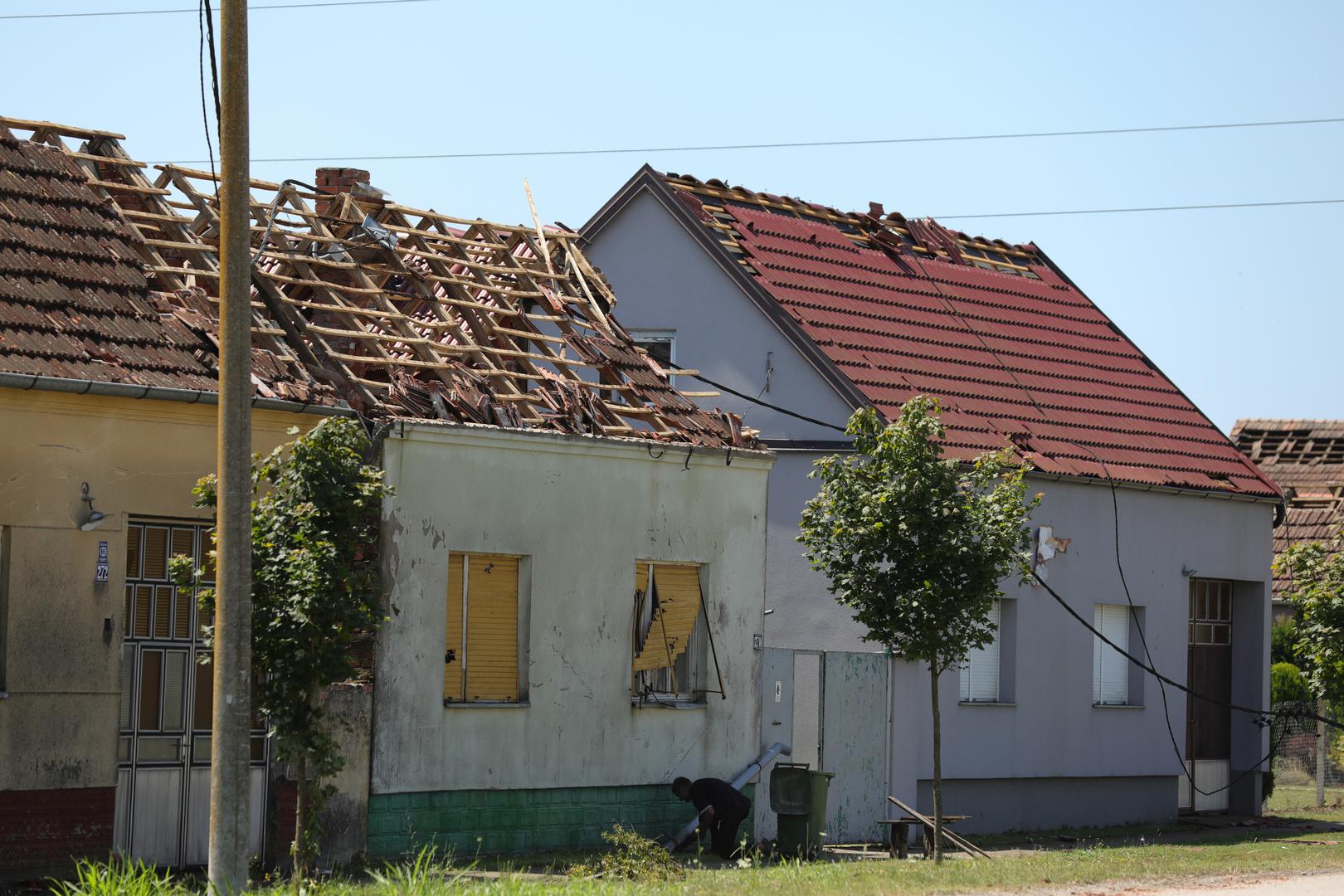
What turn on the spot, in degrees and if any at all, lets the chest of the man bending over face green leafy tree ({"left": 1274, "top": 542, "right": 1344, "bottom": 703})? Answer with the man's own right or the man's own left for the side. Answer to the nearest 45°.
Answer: approximately 135° to the man's own right

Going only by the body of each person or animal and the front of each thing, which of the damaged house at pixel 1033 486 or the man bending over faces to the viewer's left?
the man bending over

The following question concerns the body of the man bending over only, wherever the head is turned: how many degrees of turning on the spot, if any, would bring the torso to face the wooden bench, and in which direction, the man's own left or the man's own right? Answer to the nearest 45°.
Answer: approximately 135° to the man's own right

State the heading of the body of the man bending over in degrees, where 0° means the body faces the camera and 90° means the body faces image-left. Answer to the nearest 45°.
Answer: approximately 90°

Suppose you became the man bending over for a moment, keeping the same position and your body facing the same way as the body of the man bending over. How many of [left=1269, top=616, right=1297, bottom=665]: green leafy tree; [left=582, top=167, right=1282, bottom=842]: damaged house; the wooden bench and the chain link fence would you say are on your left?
0

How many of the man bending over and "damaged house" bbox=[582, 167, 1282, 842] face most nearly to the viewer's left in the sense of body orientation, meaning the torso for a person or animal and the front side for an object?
1

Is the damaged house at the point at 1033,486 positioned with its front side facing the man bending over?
no

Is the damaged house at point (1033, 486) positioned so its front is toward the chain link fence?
no

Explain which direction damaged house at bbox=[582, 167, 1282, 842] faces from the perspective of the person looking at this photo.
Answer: facing the viewer and to the right of the viewer

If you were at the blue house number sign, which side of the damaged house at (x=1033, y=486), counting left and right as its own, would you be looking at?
right

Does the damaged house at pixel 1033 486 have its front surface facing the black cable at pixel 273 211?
no

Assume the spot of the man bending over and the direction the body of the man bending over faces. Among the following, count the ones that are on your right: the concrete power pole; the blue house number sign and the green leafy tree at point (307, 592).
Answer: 0

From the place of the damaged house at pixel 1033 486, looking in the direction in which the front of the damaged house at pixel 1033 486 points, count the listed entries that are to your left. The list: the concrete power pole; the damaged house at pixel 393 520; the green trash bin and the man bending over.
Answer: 0

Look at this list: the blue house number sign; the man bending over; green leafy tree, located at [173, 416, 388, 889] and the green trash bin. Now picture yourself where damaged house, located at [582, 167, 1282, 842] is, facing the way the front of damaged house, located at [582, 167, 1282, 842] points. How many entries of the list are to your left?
0
